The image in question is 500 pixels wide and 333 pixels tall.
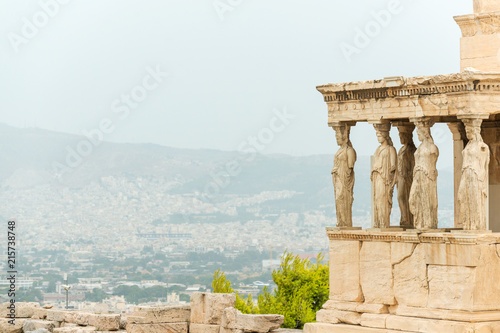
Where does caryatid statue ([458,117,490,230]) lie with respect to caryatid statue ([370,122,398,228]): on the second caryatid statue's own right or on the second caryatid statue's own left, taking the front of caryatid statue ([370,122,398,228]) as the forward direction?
on the second caryatid statue's own left

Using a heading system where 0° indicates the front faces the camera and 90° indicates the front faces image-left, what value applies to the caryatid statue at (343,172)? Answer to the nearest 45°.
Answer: approximately 45°

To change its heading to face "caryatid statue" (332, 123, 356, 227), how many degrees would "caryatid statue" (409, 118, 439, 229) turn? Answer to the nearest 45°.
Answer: approximately 90° to its right

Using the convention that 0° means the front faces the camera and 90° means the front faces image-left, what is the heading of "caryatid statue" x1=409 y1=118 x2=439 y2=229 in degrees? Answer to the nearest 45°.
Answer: approximately 45°

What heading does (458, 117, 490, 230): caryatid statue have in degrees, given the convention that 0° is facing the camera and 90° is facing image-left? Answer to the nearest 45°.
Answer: approximately 45°
